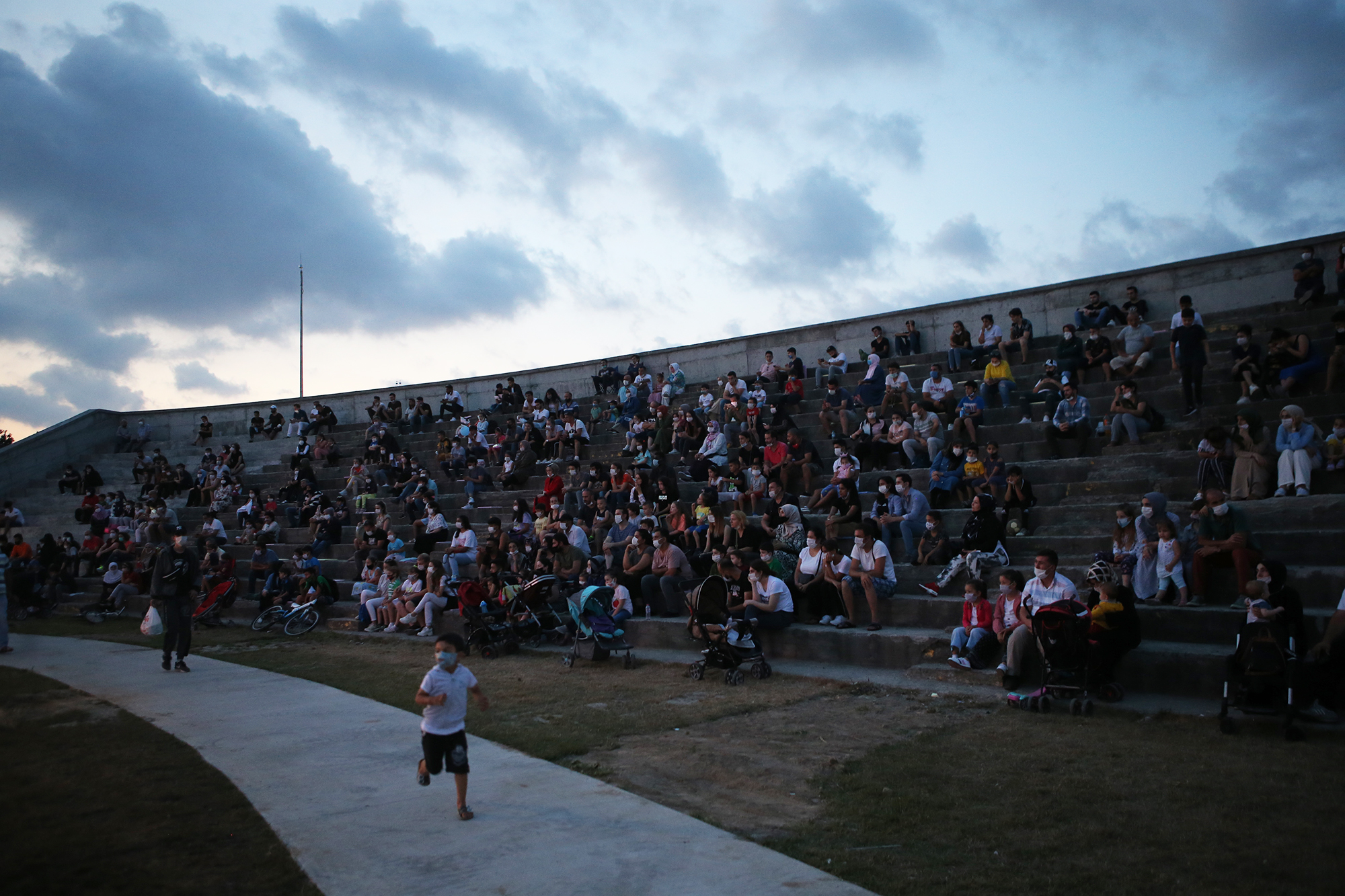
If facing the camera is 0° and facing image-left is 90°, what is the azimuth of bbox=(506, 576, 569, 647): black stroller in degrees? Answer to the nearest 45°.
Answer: approximately 315°

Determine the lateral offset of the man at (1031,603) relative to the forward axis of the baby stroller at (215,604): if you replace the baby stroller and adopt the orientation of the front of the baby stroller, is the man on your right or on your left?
on your left

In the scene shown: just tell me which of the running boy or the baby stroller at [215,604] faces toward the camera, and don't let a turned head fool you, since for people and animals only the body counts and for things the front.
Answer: the running boy

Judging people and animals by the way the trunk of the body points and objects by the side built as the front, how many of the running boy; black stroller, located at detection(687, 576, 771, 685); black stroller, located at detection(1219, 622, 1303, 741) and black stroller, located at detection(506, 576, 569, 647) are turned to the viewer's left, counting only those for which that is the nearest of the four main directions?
0

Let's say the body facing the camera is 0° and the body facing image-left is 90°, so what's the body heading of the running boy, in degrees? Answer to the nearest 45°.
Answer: approximately 0°

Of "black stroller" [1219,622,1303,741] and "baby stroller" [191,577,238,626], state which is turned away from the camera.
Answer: the black stroller

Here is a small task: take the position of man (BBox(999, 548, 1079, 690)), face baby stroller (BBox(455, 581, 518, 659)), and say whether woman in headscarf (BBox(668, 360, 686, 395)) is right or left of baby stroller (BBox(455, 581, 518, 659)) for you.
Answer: right

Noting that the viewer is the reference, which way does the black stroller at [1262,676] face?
facing away from the viewer

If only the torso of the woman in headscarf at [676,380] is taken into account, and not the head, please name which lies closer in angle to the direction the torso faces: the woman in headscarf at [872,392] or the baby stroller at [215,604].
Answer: the baby stroller

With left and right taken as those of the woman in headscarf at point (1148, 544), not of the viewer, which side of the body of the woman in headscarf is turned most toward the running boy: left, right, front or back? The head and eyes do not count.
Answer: front

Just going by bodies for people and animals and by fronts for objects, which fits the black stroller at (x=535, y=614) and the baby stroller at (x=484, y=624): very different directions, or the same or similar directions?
same or similar directions
